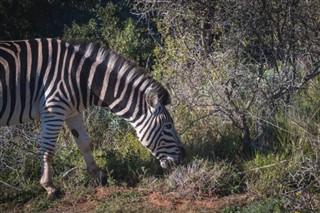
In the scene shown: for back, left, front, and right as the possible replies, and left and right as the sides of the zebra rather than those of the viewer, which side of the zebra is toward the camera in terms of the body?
right
